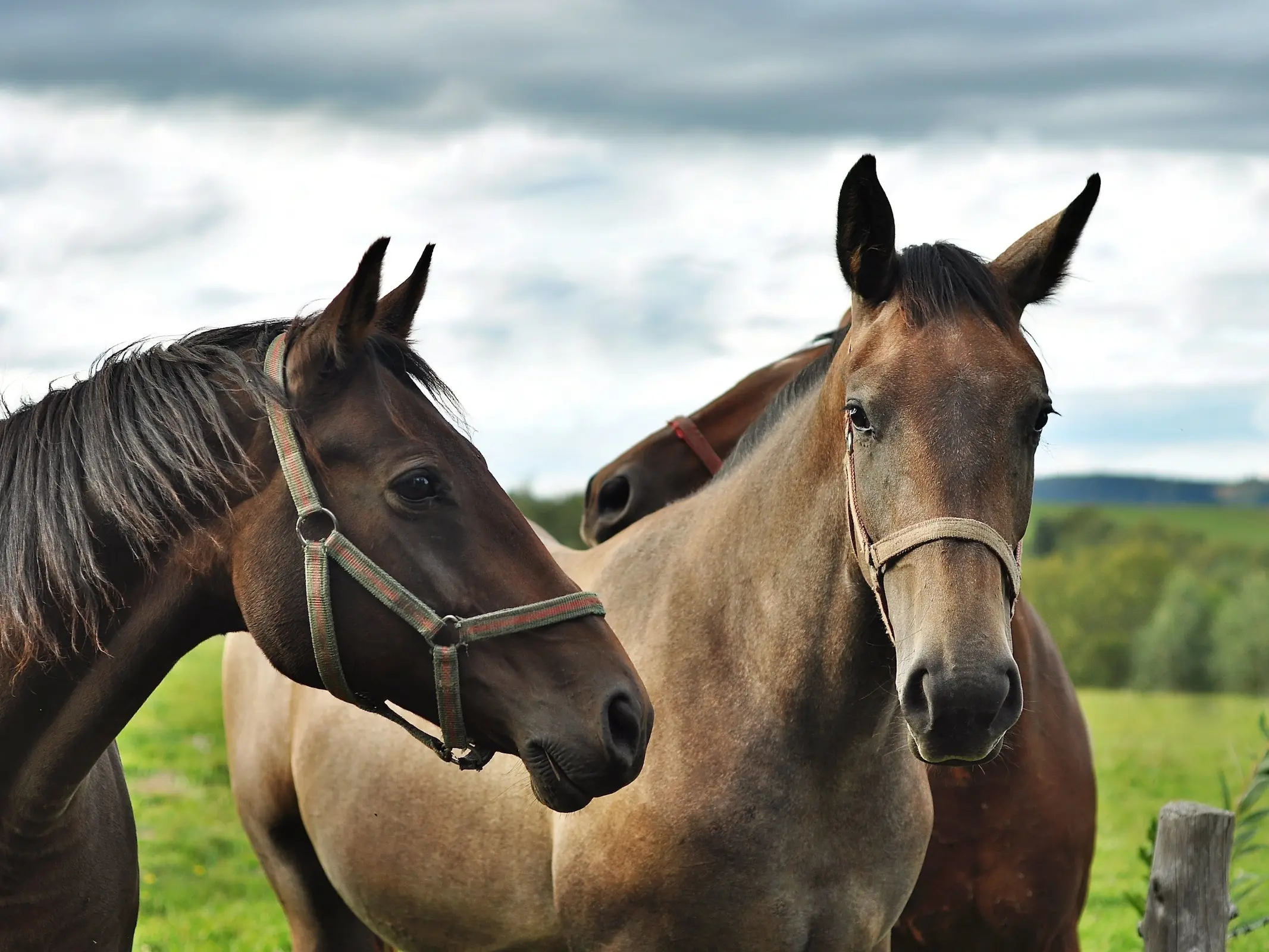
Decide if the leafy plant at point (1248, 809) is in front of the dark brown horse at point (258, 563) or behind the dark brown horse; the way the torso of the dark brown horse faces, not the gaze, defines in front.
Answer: in front

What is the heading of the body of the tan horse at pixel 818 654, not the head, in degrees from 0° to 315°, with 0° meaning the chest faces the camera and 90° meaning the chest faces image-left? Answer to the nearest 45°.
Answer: approximately 315°

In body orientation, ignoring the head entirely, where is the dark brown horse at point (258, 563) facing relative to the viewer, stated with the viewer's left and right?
facing to the right of the viewer
